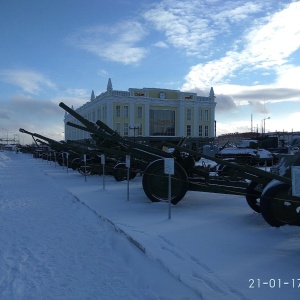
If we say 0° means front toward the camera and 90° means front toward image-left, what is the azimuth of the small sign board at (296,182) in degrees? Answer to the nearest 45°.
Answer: approximately 0°
